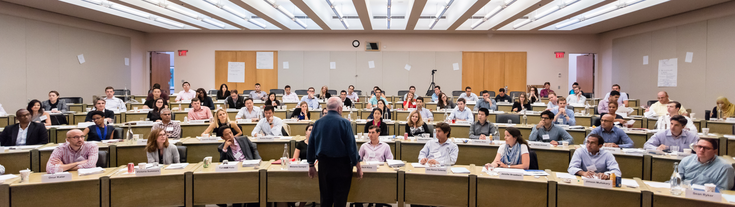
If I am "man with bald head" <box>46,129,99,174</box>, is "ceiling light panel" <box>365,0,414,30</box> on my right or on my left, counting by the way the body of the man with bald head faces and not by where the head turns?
on my left

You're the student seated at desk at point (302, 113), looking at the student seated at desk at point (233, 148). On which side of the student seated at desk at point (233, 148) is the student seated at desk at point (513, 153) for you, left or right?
left

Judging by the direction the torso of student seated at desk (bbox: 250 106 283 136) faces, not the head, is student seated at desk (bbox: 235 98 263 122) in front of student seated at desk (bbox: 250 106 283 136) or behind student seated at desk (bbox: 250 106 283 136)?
behind

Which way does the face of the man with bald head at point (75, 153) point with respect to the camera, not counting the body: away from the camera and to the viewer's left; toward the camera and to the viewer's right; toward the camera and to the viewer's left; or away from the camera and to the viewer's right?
toward the camera and to the viewer's right

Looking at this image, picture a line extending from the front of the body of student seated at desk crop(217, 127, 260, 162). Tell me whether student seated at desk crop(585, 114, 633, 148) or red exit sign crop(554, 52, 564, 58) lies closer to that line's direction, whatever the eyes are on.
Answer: the student seated at desk

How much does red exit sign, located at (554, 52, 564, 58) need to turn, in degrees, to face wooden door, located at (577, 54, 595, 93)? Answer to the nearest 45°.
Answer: approximately 135° to its left

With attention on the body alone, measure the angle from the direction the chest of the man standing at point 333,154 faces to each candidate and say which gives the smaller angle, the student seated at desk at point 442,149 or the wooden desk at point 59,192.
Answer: the student seated at desk

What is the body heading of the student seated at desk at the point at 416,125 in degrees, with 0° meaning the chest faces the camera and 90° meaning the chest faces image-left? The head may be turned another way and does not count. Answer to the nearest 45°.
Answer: approximately 0°

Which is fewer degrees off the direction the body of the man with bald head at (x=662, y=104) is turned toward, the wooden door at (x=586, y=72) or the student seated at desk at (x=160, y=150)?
the student seated at desk
